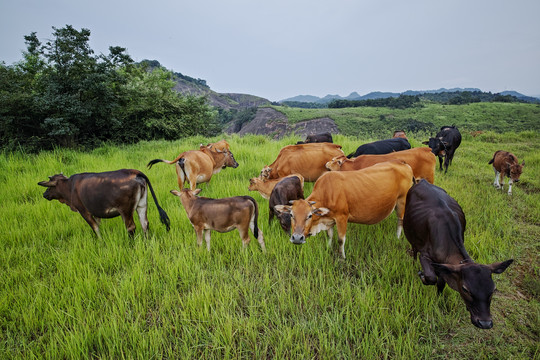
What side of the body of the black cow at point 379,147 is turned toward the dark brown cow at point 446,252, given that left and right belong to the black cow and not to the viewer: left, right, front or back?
right

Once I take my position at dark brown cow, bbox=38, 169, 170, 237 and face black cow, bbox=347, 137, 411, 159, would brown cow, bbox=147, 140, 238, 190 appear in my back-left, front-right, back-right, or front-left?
front-left

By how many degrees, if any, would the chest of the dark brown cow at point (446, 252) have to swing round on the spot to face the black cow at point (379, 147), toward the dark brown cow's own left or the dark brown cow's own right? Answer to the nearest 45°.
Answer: approximately 135° to the dark brown cow's own left

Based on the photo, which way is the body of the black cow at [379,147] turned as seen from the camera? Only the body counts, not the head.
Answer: to the viewer's left

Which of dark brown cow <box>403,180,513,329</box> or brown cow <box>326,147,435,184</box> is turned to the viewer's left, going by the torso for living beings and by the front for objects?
the brown cow

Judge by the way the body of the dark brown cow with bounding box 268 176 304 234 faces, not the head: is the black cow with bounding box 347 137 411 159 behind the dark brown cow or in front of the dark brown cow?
behind

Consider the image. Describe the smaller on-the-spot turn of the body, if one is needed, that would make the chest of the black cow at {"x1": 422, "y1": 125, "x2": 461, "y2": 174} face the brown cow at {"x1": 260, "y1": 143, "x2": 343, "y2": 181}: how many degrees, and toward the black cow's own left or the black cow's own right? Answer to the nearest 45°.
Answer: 0° — it already faces it

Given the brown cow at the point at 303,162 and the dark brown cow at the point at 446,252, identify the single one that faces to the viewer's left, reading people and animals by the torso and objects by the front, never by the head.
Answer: the brown cow

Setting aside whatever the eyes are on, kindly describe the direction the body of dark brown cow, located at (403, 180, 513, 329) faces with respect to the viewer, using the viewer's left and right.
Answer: facing the viewer and to the right of the viewer

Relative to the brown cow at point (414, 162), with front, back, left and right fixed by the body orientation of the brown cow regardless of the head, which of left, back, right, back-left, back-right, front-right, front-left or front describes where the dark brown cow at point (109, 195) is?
front-left

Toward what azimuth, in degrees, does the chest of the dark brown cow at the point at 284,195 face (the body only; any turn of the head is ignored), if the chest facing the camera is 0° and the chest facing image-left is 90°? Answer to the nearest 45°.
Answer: approximately 45°

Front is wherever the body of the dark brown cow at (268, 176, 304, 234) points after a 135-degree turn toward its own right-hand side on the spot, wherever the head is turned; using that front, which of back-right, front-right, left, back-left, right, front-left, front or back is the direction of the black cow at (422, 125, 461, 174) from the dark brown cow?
front-right

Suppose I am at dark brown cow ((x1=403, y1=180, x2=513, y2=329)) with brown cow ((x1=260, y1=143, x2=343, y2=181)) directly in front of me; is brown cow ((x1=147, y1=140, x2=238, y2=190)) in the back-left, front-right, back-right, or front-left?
front-left

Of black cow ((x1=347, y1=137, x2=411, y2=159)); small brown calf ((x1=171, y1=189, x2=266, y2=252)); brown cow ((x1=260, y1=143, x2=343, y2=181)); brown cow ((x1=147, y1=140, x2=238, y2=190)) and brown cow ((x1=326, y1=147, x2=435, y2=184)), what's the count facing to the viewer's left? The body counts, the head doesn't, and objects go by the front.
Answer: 4

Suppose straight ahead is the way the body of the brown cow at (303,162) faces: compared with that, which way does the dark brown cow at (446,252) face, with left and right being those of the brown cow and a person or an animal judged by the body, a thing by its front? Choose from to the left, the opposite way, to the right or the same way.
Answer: to the left

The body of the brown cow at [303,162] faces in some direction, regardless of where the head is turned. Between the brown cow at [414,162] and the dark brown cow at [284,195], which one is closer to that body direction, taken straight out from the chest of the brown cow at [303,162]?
the dark brown cow
